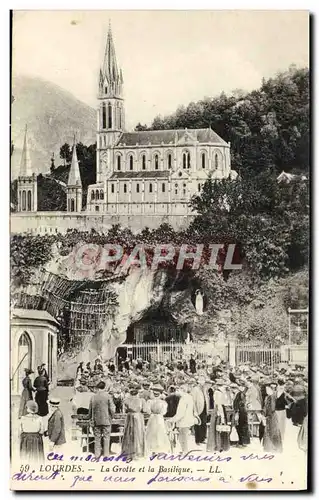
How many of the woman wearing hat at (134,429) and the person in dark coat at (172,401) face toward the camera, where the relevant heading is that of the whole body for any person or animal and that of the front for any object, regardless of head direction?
0

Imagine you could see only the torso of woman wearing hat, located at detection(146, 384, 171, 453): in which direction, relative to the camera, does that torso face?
away from the camera

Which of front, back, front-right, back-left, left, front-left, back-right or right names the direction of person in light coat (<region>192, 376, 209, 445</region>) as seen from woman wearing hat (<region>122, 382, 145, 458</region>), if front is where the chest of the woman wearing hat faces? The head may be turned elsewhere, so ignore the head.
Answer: right

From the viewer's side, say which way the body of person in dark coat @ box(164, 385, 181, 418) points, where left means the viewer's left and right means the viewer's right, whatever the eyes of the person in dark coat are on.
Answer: facing away from the viewer

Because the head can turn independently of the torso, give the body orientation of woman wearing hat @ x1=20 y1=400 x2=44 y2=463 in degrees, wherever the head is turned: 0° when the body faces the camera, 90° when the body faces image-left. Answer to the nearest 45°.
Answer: approximately 180°

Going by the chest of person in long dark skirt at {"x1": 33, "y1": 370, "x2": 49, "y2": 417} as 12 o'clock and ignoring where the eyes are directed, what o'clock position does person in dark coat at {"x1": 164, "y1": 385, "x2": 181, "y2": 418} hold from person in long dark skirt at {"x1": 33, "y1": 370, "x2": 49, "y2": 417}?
person in dark coat at {"x1": 164, "y1": 385, "x2": 181, "y2": 418} is roughly at 3 o'clock from person in long dark skirt at {"x1": 33, "y1": 370, "x2": 49, "y2": 417}.

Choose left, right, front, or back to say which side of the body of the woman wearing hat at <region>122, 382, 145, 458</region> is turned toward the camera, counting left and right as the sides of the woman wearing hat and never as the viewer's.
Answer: back
